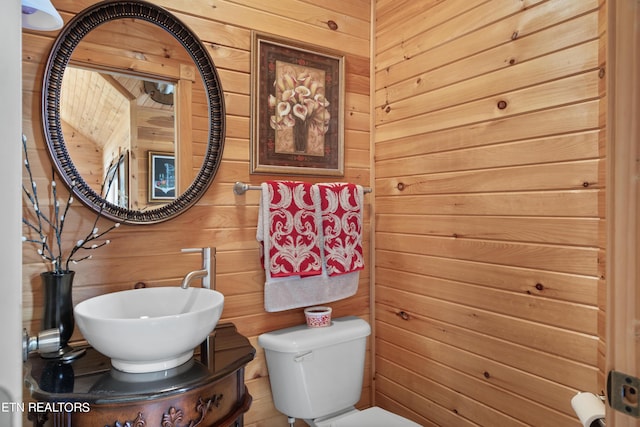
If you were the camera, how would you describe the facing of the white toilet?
facing the viewer and to the right of the viewer

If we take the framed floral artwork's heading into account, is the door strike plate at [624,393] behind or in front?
in front

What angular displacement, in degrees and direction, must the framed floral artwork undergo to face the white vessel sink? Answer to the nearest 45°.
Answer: approximately 90° to its right

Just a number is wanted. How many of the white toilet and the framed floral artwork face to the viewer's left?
0

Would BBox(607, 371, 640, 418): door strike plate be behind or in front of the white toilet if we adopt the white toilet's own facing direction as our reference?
in front

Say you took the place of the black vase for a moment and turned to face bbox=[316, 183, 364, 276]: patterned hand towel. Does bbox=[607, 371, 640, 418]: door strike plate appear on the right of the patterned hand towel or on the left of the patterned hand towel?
right

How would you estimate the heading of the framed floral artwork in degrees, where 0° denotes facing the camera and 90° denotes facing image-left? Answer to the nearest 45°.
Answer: approximately 315°
